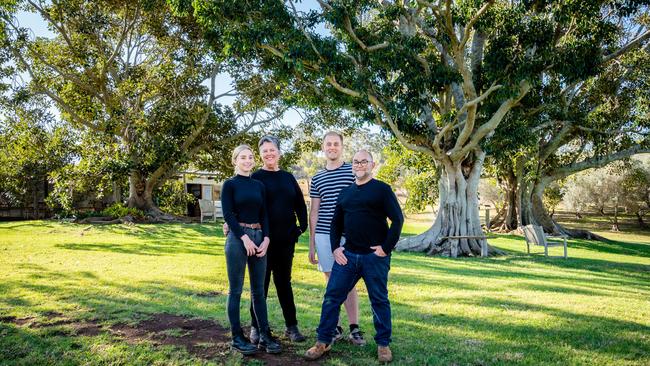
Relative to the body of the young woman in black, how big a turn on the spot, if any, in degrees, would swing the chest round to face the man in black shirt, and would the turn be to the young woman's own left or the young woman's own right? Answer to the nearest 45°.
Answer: approximately 45° to the young woman's own left

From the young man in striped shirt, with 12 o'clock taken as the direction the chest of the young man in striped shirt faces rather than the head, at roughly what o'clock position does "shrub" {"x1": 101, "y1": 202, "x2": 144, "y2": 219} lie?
The shrub is roughly at 5 o'clock from the young man in striped shirt.

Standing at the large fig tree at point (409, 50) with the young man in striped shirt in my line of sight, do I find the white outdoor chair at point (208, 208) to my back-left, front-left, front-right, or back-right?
back-right

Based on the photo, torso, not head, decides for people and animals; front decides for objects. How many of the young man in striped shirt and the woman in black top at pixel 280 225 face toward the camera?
2

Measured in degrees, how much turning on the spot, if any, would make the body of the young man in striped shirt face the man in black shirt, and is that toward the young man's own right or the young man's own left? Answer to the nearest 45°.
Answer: approximately 45° to the young man's own left

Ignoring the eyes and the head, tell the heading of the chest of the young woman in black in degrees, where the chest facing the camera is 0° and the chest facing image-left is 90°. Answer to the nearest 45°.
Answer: approximately 315°

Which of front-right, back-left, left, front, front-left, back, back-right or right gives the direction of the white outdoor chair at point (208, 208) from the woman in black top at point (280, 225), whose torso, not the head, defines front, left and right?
back

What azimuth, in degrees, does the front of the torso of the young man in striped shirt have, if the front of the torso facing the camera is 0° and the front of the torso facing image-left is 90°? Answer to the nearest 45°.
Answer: approximately 0°

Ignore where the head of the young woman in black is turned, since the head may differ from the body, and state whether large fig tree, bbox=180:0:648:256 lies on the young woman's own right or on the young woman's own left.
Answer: on the young woman's own left
